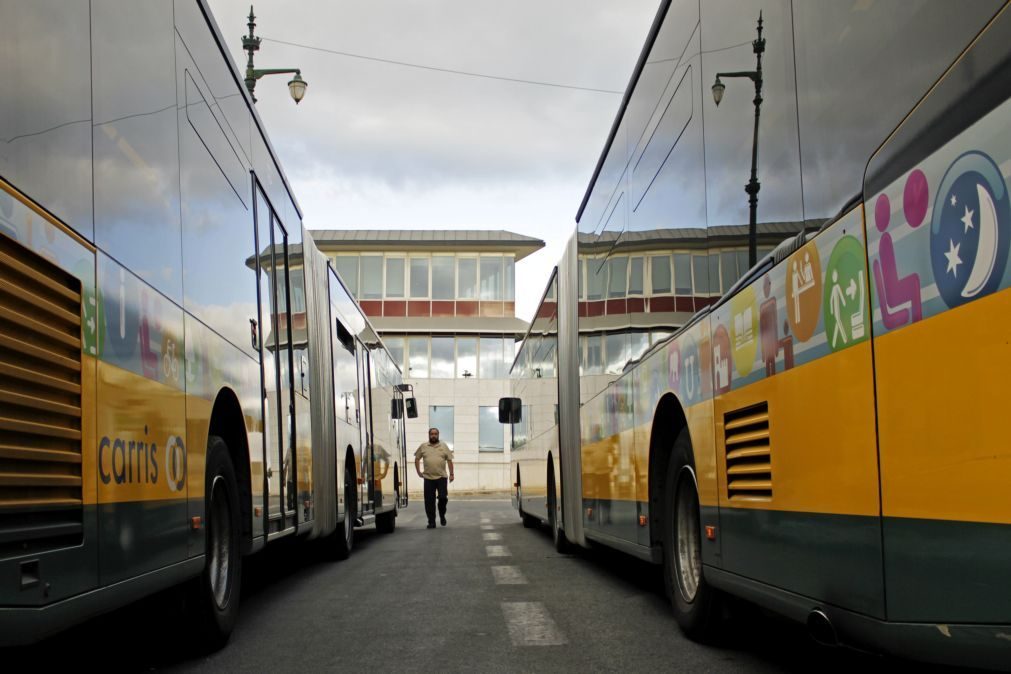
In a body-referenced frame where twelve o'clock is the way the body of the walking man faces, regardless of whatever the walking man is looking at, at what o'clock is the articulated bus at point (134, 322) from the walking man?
The articulated bus is roughly at 12 o'clock from the walking man.

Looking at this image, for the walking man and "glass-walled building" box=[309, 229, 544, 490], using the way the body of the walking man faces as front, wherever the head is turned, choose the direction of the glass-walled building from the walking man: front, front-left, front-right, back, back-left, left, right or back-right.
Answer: back

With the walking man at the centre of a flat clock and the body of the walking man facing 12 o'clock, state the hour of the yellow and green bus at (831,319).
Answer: The yellow and green bus is roughly at 12 o'clock from the walking man.

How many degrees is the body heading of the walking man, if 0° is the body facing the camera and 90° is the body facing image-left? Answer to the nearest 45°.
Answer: approximately 0°
